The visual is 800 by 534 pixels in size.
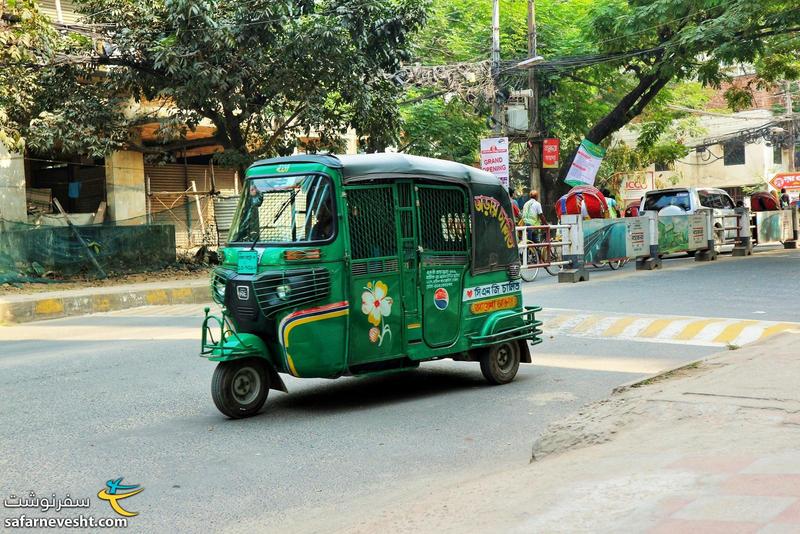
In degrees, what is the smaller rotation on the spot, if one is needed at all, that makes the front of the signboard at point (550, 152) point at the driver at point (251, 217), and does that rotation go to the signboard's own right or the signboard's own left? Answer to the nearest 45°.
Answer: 0° — it already faces them

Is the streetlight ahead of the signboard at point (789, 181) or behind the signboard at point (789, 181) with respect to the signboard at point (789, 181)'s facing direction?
ahead

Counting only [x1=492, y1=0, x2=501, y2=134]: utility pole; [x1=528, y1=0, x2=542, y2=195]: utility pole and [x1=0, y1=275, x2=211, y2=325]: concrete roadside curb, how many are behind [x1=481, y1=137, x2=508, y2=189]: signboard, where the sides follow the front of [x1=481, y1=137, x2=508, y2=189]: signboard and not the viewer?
2

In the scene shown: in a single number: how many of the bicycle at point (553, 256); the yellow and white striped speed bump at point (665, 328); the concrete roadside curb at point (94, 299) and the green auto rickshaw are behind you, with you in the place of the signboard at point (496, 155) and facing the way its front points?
0

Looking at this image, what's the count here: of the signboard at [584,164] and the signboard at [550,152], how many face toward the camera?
2

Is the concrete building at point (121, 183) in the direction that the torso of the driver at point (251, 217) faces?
no

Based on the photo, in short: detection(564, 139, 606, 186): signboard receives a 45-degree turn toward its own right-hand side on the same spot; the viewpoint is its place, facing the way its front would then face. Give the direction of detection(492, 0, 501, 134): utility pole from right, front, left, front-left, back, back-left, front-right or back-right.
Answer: front

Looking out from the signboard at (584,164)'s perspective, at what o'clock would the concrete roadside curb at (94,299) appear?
The concrete roadside curb is roughly at 1 o'clock from the signboard.

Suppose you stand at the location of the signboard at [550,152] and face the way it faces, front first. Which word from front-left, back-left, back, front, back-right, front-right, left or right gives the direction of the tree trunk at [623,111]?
back-left

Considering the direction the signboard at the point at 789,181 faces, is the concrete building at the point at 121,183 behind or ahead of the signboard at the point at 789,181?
ahead

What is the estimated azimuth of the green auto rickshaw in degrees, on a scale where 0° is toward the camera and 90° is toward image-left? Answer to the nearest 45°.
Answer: approximately 45°

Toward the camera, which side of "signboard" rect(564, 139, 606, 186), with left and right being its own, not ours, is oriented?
front

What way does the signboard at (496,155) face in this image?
toward the camera

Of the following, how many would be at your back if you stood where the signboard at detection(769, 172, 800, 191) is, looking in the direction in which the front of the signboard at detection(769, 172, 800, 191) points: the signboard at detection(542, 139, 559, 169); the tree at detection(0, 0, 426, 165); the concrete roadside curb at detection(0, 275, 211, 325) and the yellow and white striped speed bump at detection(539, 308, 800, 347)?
0

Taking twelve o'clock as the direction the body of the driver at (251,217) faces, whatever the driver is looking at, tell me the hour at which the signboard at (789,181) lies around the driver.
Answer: The signboard is roughly at 6 o'clock from the driver.

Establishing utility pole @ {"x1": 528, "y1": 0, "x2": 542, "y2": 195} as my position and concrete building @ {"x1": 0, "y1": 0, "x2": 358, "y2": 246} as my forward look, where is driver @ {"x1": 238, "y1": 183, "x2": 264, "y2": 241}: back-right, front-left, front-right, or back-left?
front-left
